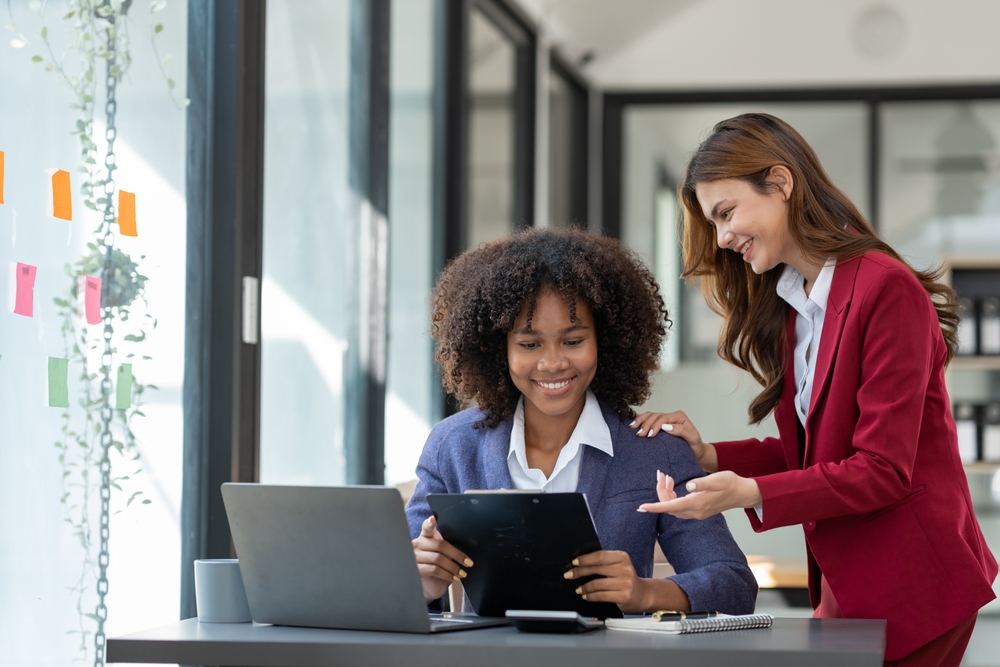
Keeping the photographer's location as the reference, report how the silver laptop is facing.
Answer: facing away from the viewer and to the right of the viewer

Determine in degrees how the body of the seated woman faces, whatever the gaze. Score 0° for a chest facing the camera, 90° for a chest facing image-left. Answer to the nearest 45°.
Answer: approximately 0°

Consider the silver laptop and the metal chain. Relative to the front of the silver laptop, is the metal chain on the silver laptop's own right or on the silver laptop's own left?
on the silver laptop's own left

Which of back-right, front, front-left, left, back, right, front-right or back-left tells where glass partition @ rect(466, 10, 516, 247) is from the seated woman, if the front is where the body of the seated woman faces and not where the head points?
back

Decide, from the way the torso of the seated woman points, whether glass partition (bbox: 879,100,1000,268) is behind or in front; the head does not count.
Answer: behind

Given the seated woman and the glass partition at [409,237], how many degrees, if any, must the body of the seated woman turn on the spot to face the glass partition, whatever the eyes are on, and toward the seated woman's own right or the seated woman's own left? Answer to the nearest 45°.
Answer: approximately 180°

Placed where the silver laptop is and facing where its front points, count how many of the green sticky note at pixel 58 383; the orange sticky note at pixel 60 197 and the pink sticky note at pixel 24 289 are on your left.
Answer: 3

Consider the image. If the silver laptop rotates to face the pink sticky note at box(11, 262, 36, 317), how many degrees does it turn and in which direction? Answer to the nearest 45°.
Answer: approximately 90° to its left

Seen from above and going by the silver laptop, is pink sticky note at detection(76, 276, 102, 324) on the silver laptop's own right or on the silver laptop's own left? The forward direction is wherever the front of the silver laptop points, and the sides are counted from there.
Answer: on the silver laptop's own left

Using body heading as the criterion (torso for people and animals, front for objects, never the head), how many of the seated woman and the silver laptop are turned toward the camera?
1

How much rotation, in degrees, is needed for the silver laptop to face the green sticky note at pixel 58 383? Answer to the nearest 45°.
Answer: approximately 90° to its left
